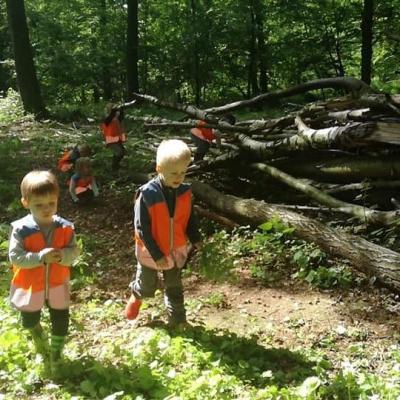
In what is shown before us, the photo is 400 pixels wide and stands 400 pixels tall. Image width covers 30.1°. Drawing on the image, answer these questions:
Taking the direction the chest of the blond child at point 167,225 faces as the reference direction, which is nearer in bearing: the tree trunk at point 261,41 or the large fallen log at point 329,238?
the large fallen log

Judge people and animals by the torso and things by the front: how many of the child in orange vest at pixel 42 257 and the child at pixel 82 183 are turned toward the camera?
2

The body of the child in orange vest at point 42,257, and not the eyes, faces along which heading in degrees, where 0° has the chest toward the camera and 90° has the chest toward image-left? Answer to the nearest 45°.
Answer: approximately 0°

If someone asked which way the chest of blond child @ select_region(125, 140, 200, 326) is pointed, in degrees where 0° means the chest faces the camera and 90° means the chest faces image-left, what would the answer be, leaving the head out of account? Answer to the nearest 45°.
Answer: approximately 315°

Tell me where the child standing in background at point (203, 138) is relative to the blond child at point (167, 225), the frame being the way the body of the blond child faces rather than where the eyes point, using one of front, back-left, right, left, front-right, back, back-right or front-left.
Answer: back-left

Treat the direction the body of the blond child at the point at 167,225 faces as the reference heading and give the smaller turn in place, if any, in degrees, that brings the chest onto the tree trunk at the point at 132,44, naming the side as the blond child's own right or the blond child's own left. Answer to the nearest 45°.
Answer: approximately 135° to the blond child's own left
